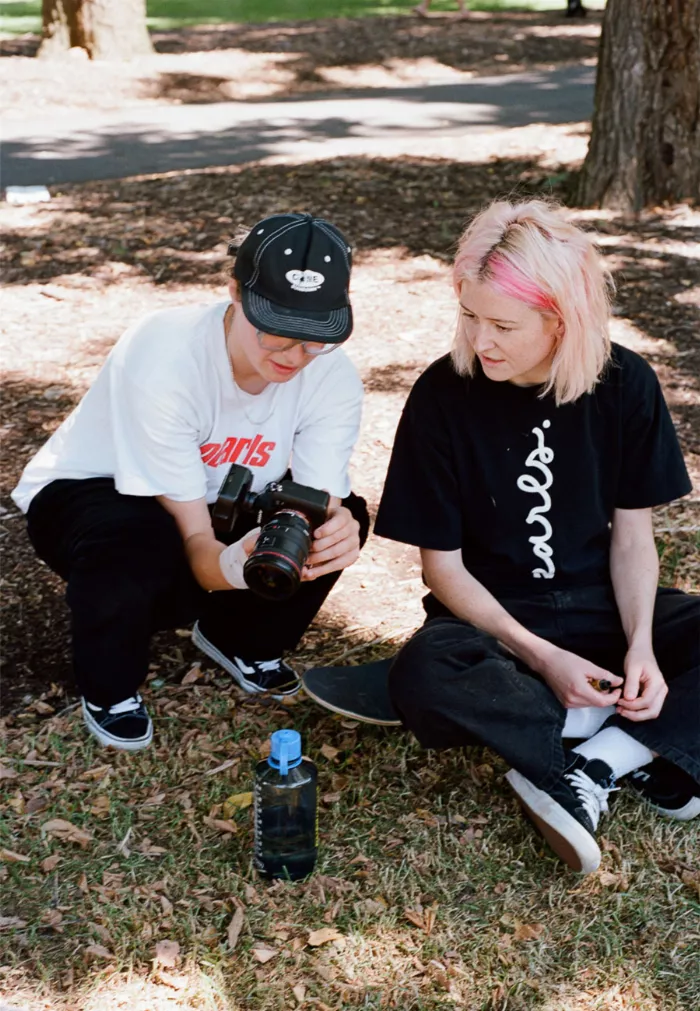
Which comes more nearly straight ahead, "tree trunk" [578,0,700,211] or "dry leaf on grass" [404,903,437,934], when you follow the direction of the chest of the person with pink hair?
the dry leaf on grass

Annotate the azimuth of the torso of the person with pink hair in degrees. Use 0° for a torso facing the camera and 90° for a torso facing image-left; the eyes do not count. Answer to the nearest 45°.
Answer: approximately 0°

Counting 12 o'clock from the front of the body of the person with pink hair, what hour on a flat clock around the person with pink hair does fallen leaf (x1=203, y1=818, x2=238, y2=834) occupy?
The fallen leaf is roughly at 2 o'clock from the person with pink hair.

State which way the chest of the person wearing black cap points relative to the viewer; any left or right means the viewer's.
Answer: facing the viewer and to the right of the viewer

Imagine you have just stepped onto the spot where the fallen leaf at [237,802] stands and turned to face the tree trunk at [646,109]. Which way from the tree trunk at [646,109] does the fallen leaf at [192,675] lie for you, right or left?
left

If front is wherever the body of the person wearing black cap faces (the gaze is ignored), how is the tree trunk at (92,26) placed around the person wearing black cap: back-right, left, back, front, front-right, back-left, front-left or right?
back-left

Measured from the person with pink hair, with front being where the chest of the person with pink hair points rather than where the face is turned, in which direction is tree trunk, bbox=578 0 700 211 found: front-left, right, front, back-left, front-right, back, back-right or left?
back

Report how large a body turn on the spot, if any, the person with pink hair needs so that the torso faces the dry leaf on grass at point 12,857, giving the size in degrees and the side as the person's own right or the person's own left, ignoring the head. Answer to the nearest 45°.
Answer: approximately 45° to the person's own right

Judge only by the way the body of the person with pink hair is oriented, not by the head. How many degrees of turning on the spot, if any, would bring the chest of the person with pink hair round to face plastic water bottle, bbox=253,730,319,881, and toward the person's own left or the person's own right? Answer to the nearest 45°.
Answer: approximately 45° to the person's own right

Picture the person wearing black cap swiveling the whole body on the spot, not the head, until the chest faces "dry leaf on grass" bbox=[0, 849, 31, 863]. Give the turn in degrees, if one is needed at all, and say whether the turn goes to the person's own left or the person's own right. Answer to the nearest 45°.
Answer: approximately 90° to the person's own right

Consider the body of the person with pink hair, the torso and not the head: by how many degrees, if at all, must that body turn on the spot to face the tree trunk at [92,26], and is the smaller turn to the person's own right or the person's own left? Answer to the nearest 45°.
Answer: approximately 135° to the person's own right

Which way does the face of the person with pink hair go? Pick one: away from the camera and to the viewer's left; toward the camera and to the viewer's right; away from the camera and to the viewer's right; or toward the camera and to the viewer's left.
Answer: toward the camera and to the viewer's left

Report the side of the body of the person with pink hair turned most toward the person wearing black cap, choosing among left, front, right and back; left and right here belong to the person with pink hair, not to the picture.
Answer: right

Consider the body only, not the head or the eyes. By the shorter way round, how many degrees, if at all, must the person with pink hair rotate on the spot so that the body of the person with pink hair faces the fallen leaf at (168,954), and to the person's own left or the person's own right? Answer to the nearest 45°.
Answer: approximately 45° to the person's own right

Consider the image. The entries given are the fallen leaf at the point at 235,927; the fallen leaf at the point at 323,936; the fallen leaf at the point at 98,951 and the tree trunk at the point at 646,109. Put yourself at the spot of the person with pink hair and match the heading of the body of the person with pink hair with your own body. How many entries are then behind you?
1

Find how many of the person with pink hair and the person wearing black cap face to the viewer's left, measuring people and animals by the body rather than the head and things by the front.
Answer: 0

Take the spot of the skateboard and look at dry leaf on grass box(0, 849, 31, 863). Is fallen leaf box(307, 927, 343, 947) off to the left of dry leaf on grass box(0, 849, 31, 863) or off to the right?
left

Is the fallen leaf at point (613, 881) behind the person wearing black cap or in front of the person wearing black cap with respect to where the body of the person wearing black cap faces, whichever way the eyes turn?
in front

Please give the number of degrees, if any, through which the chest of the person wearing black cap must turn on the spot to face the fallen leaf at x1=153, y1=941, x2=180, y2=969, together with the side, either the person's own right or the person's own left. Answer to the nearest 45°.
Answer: approximately 45° to the person's own right
